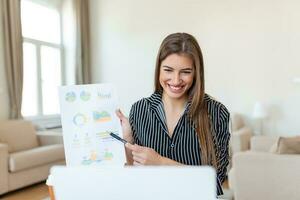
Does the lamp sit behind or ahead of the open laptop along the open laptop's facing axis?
ahead

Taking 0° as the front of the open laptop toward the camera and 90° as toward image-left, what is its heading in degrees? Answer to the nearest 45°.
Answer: approximately 180°

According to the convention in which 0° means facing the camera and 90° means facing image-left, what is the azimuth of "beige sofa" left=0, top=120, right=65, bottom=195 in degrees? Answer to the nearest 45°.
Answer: approximately 315°

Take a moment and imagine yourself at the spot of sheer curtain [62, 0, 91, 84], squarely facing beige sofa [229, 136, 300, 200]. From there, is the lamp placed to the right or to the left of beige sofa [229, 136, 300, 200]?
left

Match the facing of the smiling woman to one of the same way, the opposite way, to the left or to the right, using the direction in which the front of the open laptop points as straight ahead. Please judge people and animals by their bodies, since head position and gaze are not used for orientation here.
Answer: the opposite way
